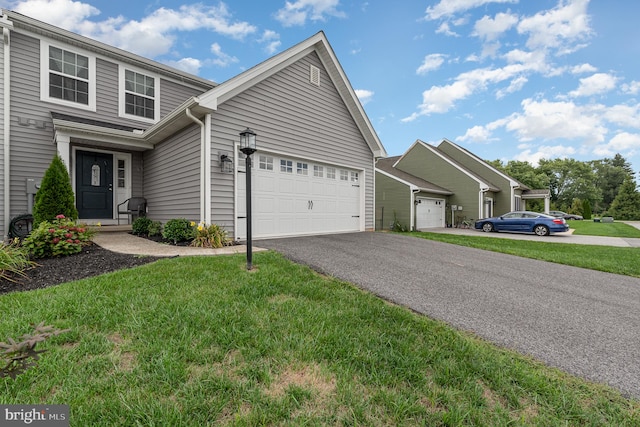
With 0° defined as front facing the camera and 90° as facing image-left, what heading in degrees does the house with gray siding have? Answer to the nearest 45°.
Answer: approximately 315°

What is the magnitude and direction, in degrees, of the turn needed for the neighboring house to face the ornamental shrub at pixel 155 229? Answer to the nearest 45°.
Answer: approximately 45° to its right

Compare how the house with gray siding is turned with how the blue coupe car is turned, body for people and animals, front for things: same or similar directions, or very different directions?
very different directions
